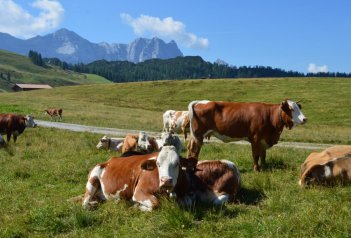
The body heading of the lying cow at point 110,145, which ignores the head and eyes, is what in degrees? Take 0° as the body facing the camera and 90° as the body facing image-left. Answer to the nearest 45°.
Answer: approximately 90°

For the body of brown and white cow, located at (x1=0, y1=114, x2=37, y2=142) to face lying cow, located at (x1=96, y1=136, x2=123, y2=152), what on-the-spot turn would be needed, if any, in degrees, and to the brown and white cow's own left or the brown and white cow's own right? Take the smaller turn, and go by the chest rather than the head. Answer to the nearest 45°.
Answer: approximately 45° to the brown and white cow's own right

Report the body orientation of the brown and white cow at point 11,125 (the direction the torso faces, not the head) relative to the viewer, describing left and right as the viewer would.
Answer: facing to the right of the viewer

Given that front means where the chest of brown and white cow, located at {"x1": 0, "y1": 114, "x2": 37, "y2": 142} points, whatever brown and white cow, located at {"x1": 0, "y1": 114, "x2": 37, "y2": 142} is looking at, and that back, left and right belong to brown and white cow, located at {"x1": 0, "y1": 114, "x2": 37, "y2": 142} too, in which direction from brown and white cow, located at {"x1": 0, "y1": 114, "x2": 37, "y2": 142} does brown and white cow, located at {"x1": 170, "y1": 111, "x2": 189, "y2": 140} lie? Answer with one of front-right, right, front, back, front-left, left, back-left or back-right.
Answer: front

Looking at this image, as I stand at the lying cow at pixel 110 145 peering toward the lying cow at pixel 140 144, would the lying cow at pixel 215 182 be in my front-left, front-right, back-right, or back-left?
front-right

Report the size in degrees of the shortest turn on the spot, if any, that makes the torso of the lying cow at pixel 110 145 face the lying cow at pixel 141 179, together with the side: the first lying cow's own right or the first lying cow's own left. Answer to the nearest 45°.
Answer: approximately 90° to the first lying cow's own left

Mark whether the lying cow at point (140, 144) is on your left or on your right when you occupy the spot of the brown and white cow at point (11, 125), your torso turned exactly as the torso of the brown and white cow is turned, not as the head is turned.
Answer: on your right

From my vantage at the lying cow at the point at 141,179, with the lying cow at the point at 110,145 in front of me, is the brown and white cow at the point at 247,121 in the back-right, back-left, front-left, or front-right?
front-right

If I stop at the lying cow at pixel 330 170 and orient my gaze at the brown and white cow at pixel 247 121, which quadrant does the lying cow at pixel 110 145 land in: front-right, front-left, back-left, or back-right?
front-left

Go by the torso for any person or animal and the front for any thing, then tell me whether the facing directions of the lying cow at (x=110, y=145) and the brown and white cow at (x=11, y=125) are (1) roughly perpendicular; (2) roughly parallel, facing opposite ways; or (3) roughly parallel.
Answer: roughly parallel, facing opposite ways

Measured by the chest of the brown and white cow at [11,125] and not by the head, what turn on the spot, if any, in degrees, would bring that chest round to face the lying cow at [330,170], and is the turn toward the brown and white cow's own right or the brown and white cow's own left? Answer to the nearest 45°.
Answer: approximately 90° to the brown and white cow's own right

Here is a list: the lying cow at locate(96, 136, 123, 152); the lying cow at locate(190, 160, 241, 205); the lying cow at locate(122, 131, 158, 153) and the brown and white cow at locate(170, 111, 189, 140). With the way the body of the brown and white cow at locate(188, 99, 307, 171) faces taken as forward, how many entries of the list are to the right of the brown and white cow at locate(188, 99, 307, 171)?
1

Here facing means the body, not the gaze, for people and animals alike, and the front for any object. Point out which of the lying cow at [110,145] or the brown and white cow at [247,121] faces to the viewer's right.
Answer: the brown and white cow
